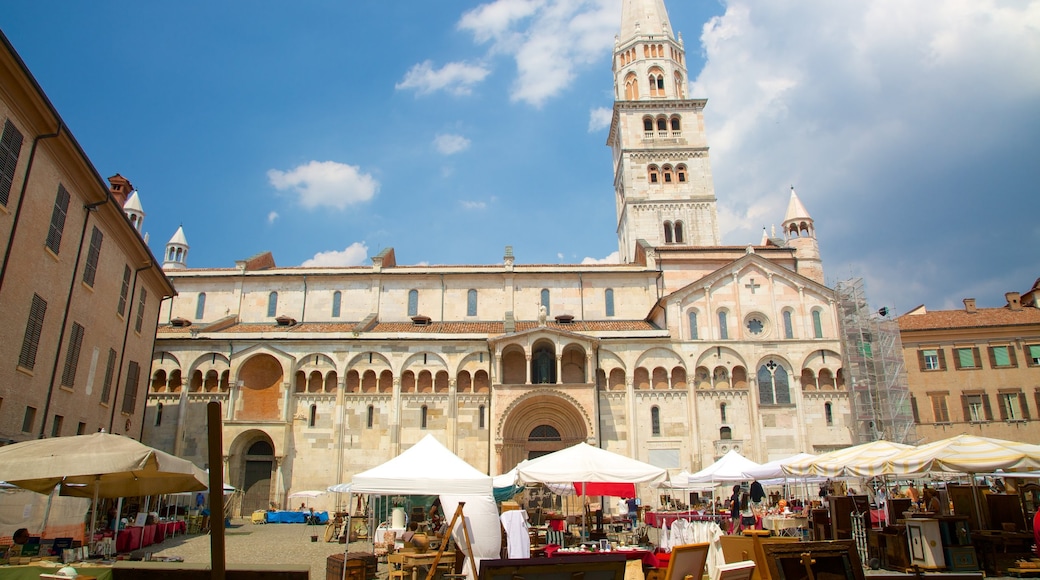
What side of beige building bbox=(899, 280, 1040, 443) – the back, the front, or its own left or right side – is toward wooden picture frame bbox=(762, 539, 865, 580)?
front

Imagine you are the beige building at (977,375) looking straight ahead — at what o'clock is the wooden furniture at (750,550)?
The wooden furniture is roughly at 12 o'clock from the beige building.

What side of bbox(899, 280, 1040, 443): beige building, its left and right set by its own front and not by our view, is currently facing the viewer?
front

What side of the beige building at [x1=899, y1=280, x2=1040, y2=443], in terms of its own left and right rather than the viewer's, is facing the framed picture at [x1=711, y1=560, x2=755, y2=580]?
front

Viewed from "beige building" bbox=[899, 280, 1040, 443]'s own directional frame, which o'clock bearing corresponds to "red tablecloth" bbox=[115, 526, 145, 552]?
The red tablecloth is roughly at 1 o'clock from the beige building.

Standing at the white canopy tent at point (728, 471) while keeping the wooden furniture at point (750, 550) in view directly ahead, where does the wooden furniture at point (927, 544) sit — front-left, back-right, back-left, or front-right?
front-left

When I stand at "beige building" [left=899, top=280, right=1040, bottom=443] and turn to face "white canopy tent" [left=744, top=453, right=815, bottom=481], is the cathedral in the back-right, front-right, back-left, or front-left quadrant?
front-right

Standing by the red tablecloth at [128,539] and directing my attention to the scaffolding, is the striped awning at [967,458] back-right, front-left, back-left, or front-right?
front-right

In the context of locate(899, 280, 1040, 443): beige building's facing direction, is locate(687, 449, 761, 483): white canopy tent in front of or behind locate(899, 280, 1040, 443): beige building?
in front

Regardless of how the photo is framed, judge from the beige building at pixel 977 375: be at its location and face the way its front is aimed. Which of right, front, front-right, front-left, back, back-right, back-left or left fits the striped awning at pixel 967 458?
front

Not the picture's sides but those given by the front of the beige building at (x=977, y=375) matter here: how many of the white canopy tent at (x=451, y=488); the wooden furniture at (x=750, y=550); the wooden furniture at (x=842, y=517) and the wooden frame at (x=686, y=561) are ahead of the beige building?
4

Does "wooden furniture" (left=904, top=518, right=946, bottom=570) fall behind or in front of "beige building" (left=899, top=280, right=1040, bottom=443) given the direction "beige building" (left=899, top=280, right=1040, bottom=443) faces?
in front

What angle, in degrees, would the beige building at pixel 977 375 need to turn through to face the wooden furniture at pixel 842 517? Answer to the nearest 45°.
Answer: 0° — it already faces it

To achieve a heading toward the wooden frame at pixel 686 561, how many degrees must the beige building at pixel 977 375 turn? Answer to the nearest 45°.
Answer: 0° — it already faces it

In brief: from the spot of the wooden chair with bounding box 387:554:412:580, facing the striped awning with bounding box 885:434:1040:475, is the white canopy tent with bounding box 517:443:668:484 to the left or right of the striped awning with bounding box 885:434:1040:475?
left

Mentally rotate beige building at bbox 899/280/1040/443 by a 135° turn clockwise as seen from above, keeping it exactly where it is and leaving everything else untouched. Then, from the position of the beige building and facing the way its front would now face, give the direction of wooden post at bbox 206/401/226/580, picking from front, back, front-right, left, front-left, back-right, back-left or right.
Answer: back-left

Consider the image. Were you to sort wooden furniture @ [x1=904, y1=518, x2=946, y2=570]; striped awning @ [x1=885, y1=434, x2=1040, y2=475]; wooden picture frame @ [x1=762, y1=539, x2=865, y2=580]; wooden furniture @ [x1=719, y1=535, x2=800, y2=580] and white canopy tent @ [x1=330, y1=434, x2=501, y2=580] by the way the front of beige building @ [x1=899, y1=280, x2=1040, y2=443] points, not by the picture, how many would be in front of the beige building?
5
